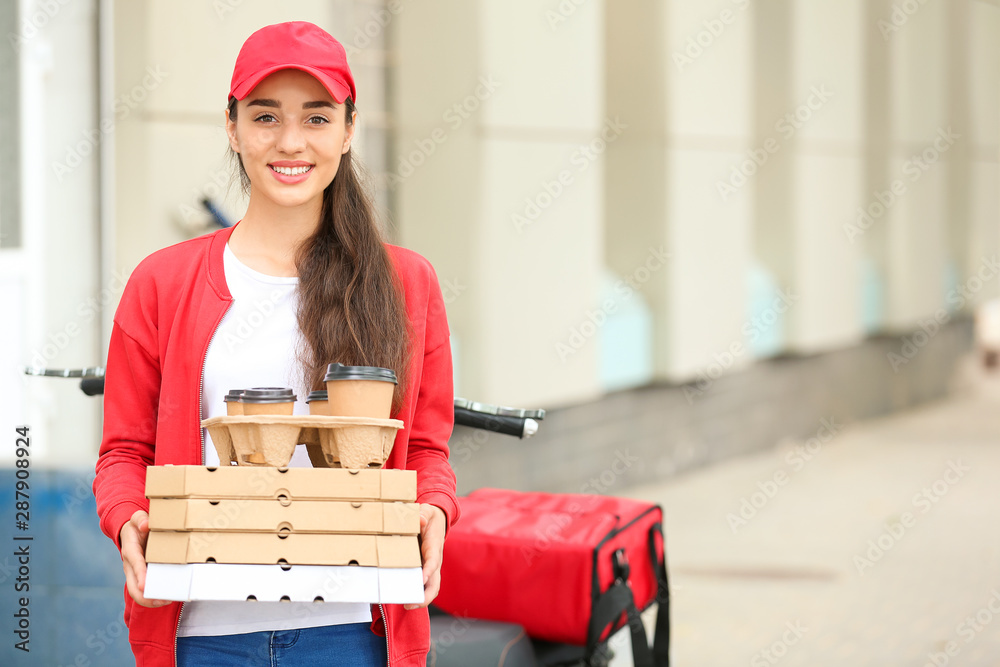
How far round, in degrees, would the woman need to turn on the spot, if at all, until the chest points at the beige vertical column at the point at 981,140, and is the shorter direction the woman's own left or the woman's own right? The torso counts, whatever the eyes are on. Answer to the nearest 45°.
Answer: approximately 135° to the woman's own left

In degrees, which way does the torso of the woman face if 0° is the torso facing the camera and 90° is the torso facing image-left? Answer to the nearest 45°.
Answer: approximately 0°

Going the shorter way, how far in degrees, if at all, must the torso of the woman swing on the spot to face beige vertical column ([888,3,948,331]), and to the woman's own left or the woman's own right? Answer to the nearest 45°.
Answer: approximately 135° to the woman's own left

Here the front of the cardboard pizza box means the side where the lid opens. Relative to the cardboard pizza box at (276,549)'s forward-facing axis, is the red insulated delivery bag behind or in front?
behind

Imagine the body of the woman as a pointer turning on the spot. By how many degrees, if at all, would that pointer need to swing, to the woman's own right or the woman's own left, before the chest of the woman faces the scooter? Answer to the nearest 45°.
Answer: approximately 135° to the woman's own left

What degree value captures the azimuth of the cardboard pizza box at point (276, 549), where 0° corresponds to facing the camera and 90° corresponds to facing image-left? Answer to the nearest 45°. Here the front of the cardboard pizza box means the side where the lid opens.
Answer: approximately 0°

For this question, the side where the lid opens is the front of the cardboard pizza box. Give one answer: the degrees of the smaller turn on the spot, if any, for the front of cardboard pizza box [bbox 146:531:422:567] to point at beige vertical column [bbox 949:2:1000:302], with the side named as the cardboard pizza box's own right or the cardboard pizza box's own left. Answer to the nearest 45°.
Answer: approximately 135° to the cardboard pizza box's own left
